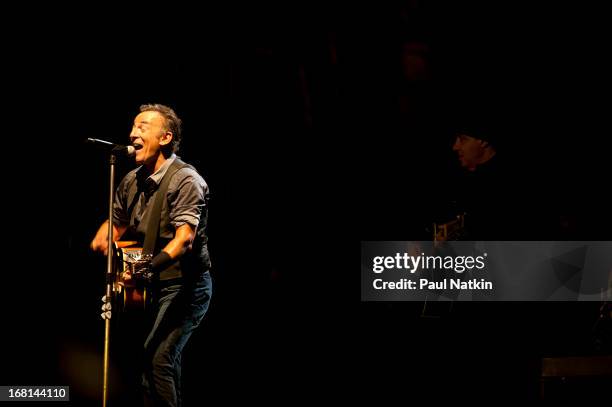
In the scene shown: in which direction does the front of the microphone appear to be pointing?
to the viewer's right

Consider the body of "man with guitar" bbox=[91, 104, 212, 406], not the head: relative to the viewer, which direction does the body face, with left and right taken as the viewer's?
facing the viewer and to the left of the viewer
